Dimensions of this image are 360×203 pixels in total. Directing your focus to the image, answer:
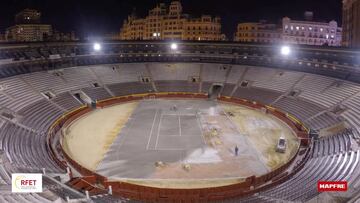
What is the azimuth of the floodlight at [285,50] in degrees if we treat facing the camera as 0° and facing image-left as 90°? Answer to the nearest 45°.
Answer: approximately 0°

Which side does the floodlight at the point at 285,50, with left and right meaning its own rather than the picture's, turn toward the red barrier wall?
front
